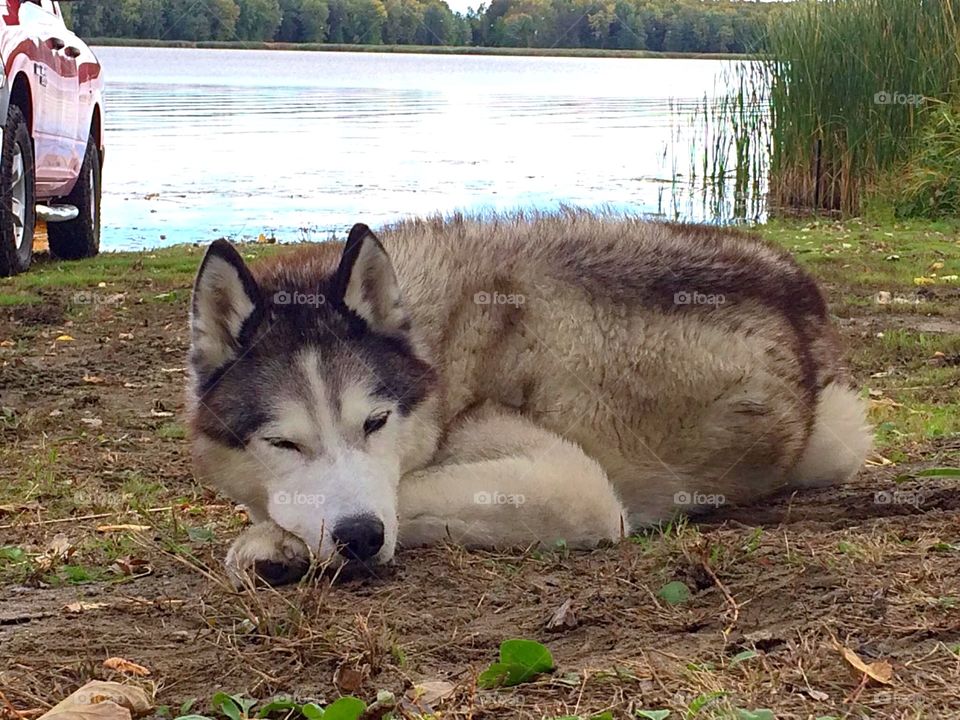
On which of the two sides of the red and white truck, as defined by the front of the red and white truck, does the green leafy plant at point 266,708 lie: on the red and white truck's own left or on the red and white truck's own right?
on the red and white truck's own left

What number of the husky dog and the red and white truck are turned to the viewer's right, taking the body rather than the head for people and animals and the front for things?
0

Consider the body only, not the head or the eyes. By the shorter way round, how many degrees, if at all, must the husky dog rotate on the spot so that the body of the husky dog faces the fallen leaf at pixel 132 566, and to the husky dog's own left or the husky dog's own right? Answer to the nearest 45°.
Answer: approximately 45° to the husky dog's own right

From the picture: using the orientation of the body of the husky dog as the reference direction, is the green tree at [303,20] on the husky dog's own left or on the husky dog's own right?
on the husky dog's own right

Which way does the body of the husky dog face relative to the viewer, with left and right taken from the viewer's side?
facing the viewer and to the left of the viewer

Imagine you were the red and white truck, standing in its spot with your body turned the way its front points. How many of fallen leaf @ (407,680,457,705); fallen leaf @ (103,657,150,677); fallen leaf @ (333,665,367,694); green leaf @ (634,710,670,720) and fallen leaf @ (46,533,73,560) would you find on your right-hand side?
0

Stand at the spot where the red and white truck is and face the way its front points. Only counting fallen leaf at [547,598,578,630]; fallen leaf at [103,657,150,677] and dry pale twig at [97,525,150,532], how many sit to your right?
0

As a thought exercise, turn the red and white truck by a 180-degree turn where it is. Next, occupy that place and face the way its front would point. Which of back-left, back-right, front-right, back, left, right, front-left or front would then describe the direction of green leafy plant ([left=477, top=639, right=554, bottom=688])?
back-right

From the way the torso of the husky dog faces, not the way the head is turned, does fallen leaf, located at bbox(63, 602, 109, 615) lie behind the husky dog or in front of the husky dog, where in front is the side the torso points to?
in front
